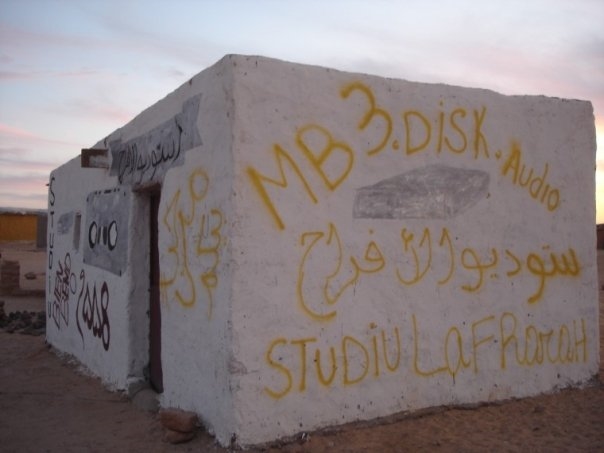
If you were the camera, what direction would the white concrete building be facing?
facing the viewer and to the left of the viewer
